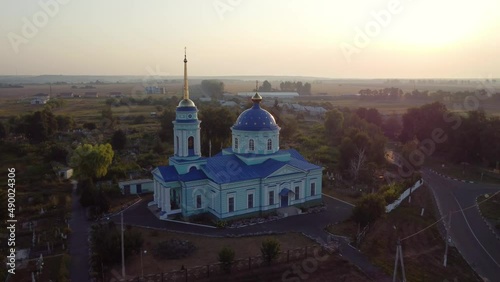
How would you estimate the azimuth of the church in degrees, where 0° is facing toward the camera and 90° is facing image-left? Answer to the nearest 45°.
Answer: approximately 45°

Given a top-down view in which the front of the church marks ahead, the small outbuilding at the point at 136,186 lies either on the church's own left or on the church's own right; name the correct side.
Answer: on the church's own right

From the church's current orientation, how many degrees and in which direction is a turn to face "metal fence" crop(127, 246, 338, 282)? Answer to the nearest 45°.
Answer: approximately 45° to its left

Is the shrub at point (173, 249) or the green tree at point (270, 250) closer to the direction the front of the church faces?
the shrub

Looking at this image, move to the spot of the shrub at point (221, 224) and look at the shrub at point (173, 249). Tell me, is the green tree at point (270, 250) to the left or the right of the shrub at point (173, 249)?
left

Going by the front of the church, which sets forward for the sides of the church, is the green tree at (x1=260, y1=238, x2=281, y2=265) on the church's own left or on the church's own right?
on the church's own left

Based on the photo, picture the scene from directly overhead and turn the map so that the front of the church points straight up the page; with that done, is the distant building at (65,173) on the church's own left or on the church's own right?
on the church's own right
